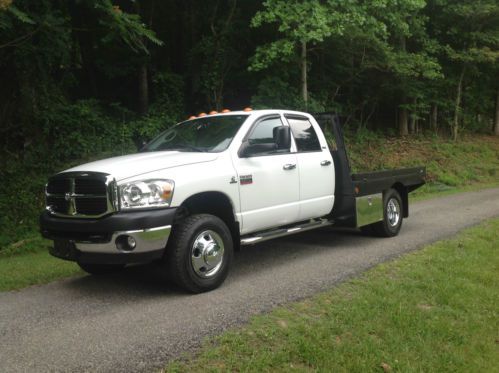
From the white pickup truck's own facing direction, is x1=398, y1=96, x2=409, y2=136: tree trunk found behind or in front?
behind

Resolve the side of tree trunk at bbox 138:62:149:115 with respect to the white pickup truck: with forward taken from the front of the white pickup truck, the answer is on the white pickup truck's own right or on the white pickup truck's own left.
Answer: on the white pickup truck's own right

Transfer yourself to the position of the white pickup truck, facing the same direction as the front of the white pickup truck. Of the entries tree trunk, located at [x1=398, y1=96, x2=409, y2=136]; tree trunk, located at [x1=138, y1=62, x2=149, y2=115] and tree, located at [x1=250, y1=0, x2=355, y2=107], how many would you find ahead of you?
0

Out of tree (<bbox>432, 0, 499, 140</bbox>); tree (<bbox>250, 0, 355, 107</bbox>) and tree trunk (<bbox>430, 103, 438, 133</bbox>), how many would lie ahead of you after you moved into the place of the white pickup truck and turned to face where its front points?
0

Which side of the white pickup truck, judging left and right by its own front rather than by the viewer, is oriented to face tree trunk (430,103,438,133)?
back

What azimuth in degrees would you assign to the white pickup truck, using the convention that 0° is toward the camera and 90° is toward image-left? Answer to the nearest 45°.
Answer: approximately 45°

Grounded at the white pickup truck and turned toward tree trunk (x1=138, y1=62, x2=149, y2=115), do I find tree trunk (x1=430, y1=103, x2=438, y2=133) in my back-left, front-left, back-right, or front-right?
front-right

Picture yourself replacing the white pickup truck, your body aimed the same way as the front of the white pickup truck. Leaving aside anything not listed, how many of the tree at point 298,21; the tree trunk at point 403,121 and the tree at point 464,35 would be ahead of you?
0

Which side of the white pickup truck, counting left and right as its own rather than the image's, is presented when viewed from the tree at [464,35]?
back

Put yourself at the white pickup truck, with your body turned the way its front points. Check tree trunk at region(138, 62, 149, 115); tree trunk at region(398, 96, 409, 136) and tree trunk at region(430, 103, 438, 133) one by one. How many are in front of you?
0
